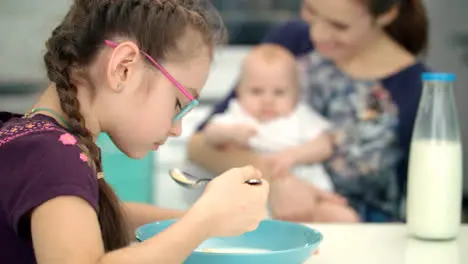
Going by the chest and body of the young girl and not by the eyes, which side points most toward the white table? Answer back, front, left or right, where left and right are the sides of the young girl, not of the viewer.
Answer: front

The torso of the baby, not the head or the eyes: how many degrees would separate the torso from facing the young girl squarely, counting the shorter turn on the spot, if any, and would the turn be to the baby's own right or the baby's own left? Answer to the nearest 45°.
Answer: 0° — they already face them

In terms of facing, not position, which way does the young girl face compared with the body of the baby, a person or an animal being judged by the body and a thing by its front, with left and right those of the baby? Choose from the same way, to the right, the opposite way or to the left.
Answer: to the left

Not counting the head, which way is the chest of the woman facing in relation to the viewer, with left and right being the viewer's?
facing the viewer and to the left of the viewer

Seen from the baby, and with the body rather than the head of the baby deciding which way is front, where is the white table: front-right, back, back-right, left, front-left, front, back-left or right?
front

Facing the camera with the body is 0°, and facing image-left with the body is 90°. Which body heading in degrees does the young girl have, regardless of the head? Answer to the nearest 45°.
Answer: approximately 270°

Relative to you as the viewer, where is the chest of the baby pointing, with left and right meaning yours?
facing the viewer

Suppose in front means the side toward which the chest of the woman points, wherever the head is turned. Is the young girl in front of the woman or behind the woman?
in front

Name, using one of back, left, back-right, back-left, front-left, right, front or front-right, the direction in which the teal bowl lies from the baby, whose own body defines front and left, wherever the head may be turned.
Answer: front

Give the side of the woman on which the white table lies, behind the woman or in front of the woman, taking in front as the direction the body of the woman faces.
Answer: in front

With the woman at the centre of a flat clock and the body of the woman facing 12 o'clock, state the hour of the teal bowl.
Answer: The teal bowl is roughly at 11 o'clock from the woman.
